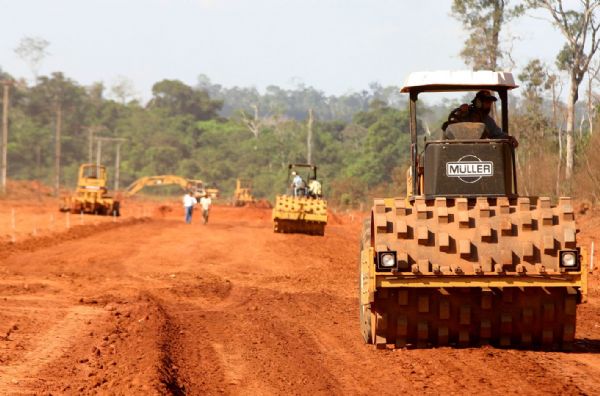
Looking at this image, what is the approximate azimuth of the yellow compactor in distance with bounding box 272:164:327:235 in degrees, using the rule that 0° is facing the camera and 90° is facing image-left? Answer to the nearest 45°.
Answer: approximately 0°
